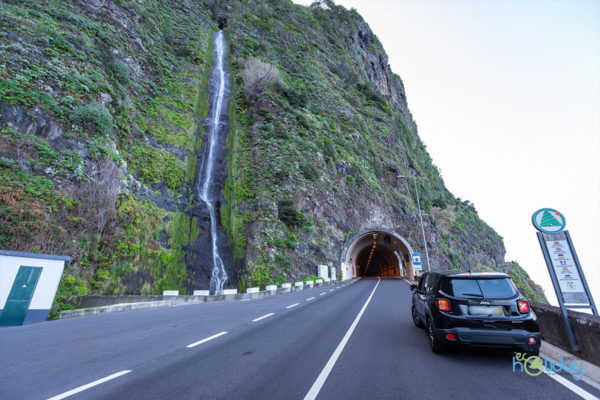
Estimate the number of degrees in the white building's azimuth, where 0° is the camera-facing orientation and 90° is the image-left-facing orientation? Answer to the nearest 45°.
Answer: approximately 0°

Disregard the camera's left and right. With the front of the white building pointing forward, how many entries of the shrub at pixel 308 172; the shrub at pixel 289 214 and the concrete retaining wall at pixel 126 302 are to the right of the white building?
0

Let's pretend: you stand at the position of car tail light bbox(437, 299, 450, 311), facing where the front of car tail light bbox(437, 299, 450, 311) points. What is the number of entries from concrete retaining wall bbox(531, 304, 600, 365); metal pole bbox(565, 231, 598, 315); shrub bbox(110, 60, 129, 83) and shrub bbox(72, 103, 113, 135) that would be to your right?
2

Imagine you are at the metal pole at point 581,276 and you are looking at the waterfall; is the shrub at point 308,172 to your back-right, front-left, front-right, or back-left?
front-right

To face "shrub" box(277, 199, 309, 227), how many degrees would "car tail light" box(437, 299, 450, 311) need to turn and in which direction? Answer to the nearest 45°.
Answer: approximately 135° to its right

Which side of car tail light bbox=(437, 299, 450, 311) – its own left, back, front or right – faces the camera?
front

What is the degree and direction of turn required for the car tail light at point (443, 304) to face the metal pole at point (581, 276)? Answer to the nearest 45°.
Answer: approximately 135° to its left

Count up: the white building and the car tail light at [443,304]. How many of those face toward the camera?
2
